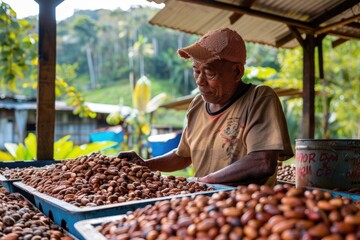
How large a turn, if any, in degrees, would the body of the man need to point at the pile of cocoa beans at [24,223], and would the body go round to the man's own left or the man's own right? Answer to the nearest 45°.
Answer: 0° — they already face it

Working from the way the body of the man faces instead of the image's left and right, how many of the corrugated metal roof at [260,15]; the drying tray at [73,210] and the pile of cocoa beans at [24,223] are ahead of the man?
2

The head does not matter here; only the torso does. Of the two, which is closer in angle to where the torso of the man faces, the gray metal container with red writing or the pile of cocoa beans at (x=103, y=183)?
the pile of cocoa beans

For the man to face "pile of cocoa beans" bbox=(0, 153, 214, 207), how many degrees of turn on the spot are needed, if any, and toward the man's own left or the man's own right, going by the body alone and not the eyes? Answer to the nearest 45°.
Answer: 0° — they already face it

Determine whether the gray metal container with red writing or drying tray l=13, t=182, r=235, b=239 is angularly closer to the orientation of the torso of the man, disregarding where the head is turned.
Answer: the drying tray

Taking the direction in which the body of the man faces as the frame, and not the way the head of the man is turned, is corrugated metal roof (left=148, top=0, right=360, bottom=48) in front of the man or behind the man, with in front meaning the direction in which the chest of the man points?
behind

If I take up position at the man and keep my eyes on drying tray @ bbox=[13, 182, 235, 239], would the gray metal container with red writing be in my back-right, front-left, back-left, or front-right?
back-left

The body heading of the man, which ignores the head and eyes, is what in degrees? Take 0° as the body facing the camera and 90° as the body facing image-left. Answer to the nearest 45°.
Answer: approximately 45°

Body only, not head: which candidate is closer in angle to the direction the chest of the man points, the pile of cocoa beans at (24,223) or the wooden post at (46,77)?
the pile of cocoa beans

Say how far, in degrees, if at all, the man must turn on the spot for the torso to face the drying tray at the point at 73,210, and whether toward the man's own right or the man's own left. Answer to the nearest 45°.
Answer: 0° — they already face it

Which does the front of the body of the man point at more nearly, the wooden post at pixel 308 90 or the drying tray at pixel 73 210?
the drying tray

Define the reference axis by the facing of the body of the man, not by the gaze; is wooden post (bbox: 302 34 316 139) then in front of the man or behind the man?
behind

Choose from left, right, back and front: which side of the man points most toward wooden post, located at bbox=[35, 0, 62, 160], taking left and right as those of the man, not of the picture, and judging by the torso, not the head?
right
